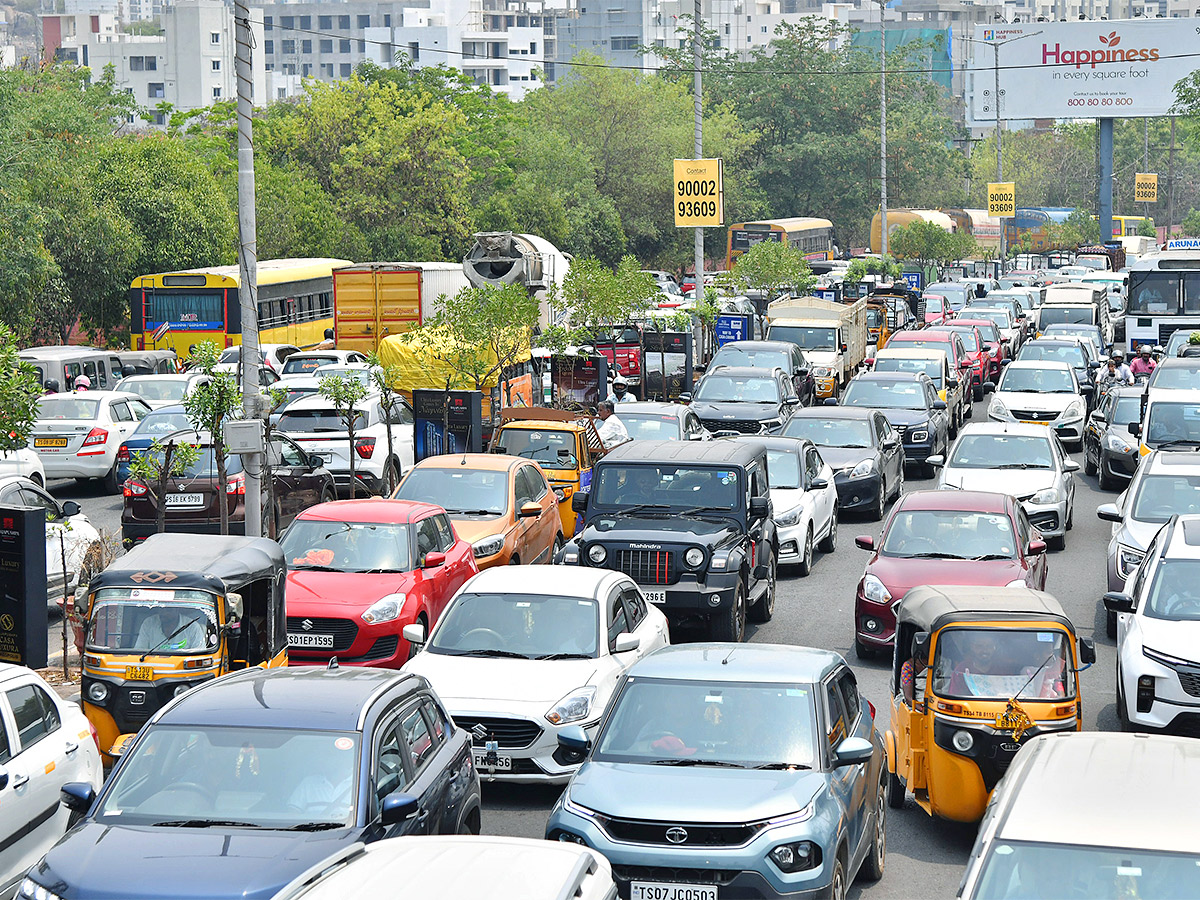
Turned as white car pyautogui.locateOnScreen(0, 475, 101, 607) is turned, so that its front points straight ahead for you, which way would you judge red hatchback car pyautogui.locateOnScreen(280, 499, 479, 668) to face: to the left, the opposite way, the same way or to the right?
the opposite way

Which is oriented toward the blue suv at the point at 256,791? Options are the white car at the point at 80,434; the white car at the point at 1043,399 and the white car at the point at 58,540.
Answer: the white car at the point at 1043,399

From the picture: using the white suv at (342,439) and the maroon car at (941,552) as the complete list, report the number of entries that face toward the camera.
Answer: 1

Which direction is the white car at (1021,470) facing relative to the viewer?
toward the camera

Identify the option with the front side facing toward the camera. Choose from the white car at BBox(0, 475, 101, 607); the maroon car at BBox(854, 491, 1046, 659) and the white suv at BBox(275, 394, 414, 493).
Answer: the maroon car

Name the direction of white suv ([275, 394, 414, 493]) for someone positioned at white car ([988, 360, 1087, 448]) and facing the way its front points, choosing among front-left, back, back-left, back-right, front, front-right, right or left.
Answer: front-right

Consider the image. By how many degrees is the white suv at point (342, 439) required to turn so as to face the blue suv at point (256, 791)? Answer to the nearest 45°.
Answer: approximately 135° to its right

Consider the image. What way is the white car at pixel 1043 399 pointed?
toward the camera

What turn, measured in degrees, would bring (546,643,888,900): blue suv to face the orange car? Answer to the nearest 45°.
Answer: approximately 180°

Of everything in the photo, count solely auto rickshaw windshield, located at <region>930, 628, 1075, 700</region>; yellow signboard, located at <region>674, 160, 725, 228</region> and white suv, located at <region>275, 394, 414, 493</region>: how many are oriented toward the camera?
2

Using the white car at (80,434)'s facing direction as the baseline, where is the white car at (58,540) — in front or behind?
behind

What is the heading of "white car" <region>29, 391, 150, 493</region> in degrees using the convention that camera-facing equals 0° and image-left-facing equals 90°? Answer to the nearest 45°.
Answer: approximately 225°

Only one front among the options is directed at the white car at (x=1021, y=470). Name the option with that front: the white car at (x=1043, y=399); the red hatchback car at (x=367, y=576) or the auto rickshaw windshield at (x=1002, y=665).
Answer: the white car at (x=1043, y=399)

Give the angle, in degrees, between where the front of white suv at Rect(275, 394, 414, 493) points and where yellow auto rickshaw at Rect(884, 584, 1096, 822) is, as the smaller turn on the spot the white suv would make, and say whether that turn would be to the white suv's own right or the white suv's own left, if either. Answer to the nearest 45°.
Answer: approximately 135° to the white suv's own right

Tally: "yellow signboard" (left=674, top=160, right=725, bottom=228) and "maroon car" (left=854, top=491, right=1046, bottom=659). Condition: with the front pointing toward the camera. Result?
2

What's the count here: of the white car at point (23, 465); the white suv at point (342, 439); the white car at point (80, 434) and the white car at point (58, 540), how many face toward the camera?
0

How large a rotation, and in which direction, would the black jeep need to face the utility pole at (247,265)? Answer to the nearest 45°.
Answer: approximately 135° to its right

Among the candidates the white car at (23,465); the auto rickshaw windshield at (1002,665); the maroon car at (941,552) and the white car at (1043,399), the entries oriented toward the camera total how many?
3

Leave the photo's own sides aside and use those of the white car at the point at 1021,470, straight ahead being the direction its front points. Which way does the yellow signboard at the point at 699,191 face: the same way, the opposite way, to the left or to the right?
the same way
